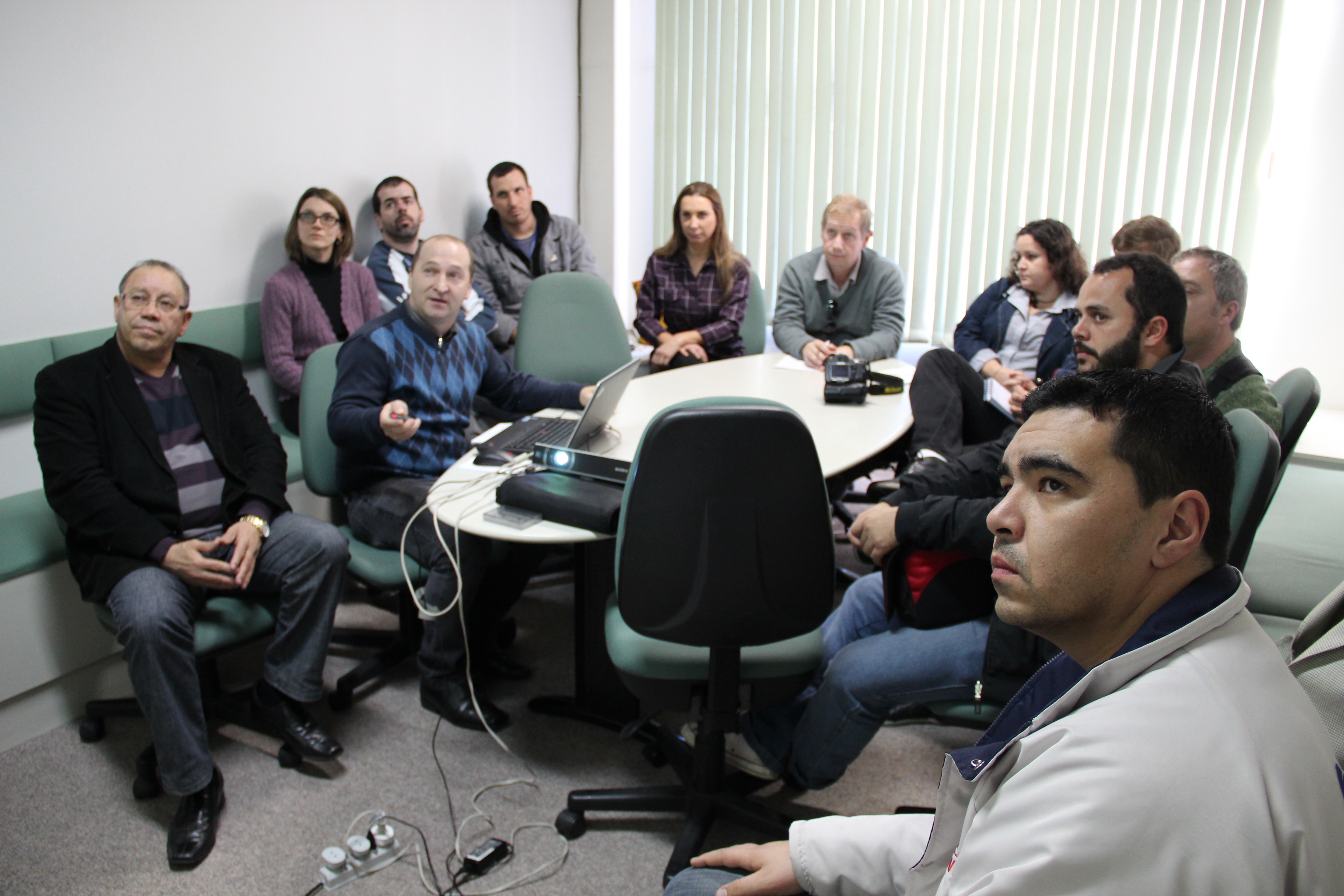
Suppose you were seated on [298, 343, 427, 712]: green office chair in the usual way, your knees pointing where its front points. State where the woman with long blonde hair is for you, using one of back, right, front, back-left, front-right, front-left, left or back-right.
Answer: left

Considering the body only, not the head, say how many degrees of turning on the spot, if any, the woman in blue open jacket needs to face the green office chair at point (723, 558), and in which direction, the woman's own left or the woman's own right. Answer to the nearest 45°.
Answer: approximately 45° to the woman's own left

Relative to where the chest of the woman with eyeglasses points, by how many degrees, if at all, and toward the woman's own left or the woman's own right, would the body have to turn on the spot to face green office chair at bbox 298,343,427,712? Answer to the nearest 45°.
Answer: approximately 45° to the woman's own right

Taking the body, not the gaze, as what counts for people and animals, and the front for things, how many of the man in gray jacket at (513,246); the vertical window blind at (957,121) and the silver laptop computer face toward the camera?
2

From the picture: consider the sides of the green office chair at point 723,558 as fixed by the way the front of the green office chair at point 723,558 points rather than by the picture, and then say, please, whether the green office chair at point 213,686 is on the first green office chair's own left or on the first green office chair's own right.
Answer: on the first green office chair's own left

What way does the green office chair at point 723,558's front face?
away from the camera

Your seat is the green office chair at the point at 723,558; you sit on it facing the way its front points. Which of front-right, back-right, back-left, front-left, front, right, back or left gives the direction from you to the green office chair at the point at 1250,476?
right

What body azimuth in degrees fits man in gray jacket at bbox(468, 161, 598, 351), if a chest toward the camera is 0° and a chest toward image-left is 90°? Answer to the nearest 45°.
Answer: approximately 0°
